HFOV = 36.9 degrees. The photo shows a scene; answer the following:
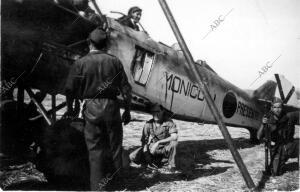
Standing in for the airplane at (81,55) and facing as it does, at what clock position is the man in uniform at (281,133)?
The man in uniform is roughly at 7 o'clock from the airplane.

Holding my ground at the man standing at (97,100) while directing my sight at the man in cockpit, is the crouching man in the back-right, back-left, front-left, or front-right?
front-right

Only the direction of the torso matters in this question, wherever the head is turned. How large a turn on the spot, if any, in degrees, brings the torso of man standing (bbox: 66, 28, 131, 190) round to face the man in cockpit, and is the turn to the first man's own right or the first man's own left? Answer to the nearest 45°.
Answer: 0° — they already face them

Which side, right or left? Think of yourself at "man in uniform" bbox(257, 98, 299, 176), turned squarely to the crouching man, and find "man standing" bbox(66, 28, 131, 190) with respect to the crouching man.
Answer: left

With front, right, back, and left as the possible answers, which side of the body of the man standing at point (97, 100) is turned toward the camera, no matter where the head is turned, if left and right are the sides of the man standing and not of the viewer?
back

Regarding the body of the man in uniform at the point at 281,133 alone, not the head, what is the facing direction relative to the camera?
toward the camera

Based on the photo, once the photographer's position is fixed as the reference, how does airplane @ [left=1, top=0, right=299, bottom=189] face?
facing the viewer and to the left of the viewer

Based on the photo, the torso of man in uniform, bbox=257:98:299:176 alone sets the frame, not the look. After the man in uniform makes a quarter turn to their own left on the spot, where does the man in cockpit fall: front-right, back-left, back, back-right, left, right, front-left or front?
back

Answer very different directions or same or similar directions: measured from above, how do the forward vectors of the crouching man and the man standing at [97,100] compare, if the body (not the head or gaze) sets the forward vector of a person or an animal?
very different directions

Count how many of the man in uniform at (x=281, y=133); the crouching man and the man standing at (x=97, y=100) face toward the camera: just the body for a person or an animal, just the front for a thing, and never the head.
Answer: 2

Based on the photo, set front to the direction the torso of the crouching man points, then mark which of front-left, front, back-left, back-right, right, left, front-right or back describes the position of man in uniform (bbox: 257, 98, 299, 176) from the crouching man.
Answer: left

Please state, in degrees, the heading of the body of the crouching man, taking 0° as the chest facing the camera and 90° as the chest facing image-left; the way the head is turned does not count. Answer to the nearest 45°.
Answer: approximately 0°
